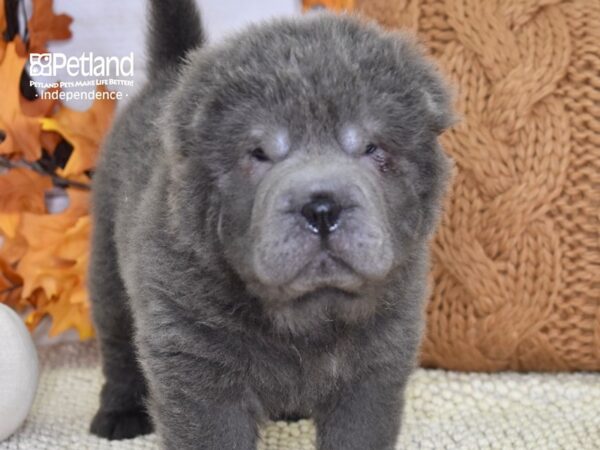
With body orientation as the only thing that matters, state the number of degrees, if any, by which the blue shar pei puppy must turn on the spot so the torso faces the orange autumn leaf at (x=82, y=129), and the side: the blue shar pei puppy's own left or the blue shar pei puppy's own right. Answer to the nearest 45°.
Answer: approximately 180°

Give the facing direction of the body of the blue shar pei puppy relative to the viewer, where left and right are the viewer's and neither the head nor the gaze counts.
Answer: facing the viewer and to the right of the viewer

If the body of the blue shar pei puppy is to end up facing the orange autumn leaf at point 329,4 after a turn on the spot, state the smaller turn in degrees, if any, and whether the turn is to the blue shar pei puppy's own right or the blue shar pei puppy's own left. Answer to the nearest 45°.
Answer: approximately 135° to the blue shar pei puppy's own left

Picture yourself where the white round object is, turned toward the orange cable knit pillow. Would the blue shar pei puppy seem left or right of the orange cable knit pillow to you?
right

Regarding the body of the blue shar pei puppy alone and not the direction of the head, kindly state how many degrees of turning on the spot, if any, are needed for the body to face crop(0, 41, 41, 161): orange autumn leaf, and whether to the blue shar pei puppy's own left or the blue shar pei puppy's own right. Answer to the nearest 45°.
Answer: approximately 180°
